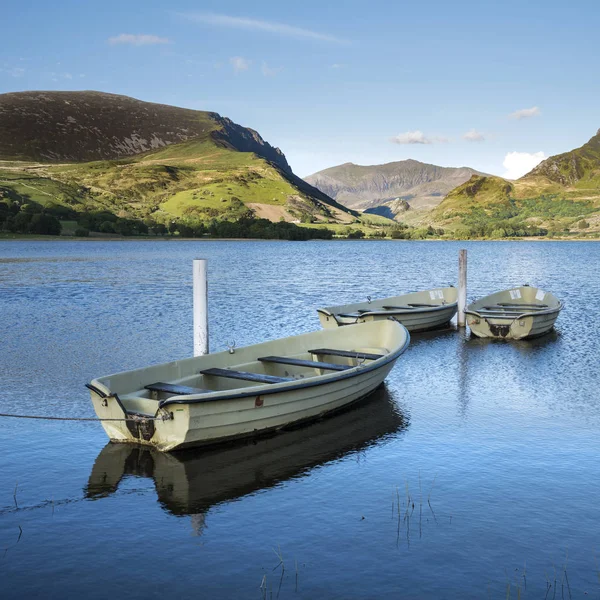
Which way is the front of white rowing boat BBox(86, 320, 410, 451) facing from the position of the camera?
facing away from the viewer and to the right of the viewer

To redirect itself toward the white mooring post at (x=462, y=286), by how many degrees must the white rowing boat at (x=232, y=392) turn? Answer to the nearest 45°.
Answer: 0° — it already faces it

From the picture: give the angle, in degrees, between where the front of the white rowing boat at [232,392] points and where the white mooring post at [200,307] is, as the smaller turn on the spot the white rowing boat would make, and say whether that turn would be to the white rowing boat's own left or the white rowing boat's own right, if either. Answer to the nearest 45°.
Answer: approximately 45° to the white rowing boat's own left
